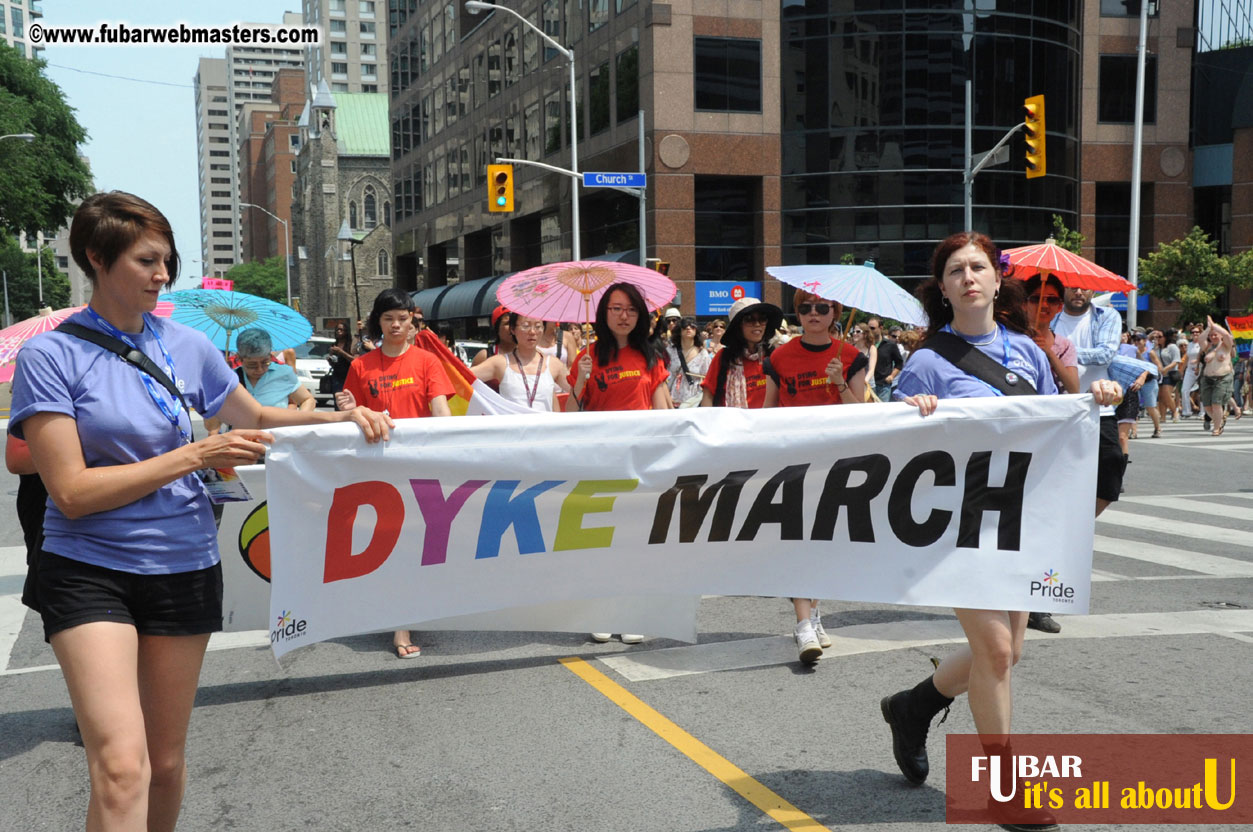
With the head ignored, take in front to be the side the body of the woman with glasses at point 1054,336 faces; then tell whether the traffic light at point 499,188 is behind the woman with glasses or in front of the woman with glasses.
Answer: behind

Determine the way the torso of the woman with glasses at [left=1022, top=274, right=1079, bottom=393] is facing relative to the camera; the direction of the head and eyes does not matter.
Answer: toward the camera

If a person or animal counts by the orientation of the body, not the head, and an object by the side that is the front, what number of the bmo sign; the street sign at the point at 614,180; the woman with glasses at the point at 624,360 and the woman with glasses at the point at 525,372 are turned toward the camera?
4

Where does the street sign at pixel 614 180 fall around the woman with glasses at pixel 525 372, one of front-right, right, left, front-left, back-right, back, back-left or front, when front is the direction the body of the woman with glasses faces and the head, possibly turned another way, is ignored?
back

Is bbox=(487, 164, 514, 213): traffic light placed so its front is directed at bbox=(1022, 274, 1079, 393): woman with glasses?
yes

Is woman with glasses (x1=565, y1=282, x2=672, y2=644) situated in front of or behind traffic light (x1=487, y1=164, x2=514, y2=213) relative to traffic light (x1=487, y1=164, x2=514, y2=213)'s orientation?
in front

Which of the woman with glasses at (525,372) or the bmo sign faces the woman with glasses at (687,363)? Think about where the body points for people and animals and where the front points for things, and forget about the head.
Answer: the bmo sign

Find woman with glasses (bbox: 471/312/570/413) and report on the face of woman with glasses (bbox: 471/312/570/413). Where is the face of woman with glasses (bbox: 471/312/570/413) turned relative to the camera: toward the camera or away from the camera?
toward the camera

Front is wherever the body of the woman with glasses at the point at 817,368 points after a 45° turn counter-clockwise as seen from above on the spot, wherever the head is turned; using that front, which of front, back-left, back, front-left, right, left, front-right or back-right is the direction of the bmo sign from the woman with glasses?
back-left

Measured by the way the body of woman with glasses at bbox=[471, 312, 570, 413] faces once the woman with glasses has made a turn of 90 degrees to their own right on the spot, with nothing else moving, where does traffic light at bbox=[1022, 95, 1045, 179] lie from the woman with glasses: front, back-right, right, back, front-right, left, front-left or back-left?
back-right

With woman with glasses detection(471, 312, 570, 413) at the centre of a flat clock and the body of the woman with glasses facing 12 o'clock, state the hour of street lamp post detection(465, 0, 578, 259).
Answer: The street lamp post is roughly at 6 o'clock from the woman with glasses.

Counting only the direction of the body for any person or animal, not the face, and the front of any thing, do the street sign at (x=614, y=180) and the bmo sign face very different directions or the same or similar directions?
same or similar directions

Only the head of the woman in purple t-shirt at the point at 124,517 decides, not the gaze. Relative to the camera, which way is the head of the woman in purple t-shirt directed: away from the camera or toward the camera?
toward the camera

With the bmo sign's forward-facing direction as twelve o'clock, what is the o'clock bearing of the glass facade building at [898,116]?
The glass facade building is roughly at 9 o'clock from the bmo sign.

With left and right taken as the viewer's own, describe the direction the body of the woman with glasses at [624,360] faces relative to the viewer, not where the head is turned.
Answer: facing the viewer

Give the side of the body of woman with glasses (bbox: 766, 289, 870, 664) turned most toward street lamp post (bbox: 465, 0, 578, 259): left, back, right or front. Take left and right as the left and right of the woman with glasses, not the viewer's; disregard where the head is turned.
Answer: back

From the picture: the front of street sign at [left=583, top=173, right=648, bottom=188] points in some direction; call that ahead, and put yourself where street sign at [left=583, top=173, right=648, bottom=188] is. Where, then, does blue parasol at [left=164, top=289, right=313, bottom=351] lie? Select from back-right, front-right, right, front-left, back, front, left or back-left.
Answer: front

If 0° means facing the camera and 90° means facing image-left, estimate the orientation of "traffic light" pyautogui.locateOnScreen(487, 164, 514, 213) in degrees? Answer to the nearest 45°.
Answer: approximately 0°
